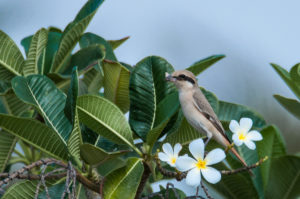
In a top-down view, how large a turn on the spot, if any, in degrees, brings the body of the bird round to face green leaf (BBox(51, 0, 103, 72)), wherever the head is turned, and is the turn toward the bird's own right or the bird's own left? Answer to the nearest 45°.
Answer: approximately 45° to the bird's own right

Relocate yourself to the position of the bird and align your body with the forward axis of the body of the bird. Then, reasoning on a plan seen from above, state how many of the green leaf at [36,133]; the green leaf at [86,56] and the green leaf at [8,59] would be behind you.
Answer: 0

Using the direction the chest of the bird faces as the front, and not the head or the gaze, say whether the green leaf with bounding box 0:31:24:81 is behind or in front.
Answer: in front

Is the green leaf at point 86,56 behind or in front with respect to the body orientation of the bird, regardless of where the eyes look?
in front

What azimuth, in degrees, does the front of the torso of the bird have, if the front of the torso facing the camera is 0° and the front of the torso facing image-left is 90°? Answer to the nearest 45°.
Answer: approximately 90°
